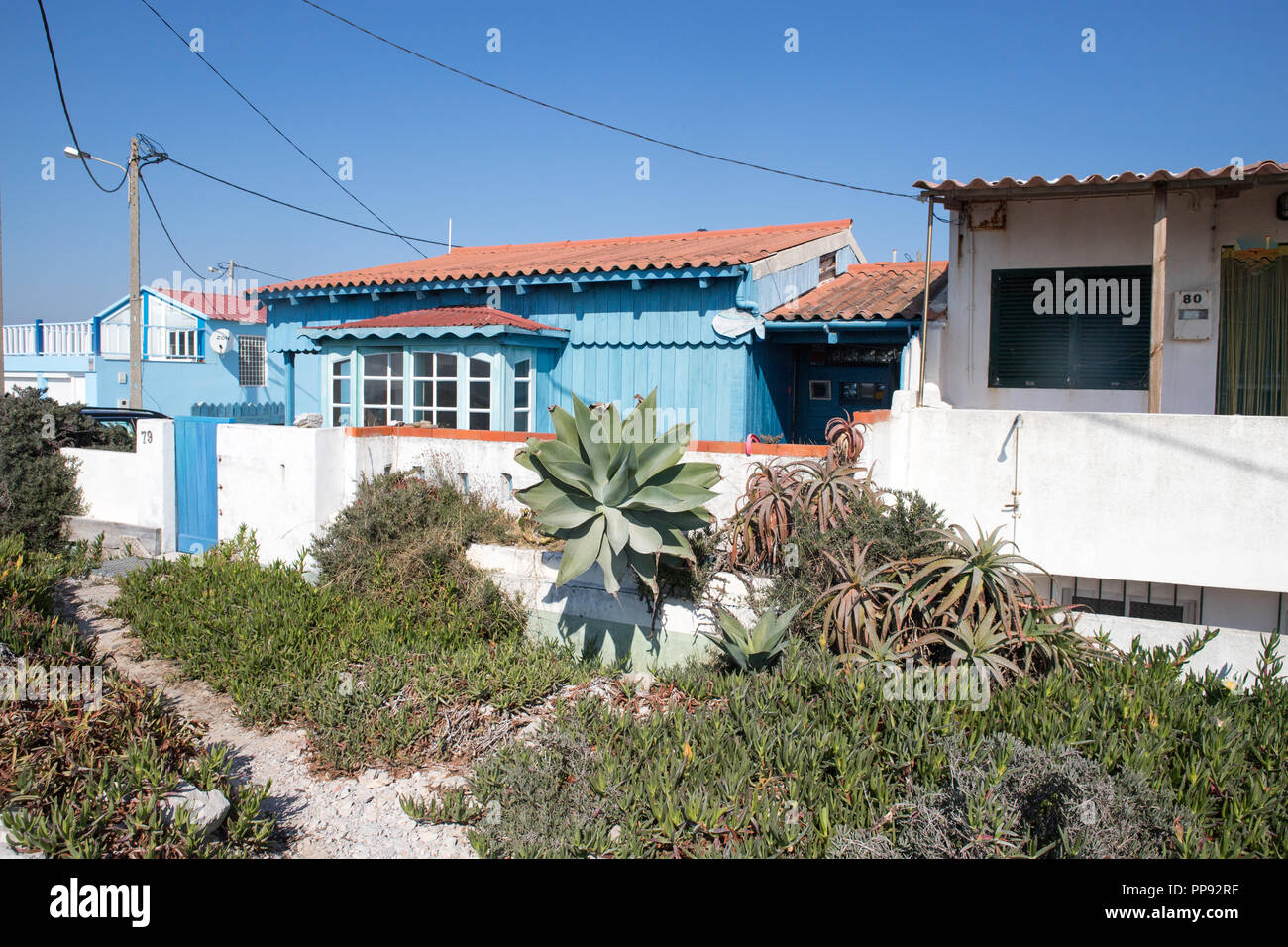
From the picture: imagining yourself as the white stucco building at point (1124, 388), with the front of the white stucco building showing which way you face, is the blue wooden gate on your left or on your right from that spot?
on your right

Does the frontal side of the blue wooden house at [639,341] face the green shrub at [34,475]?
no

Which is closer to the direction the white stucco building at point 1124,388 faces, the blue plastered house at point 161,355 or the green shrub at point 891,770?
the green shrub

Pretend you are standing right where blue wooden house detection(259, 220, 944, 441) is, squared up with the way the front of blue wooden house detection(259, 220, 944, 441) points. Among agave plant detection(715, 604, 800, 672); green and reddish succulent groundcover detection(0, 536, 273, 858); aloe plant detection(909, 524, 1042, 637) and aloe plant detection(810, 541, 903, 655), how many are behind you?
0

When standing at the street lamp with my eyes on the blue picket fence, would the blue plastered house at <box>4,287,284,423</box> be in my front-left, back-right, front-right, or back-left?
front-left

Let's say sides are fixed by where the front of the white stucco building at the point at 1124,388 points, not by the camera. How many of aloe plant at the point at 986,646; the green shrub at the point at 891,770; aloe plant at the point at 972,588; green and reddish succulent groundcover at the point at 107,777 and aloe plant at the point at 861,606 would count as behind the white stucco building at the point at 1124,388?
0

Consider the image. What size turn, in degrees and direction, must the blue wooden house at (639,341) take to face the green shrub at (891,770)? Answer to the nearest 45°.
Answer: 0° — it already faces it

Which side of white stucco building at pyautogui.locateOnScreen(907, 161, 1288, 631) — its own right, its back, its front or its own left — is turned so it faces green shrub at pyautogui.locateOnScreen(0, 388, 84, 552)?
right

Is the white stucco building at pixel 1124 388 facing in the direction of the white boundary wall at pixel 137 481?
no

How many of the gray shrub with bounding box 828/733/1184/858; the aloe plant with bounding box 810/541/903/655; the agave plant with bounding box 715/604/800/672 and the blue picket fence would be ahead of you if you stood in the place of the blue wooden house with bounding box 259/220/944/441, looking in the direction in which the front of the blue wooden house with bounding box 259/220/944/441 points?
3

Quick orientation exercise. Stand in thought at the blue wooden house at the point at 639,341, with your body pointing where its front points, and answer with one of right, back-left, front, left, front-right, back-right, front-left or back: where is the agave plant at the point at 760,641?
front

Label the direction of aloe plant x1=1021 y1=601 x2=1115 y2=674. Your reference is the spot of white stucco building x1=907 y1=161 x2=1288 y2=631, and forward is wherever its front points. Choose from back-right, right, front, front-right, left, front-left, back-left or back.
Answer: front

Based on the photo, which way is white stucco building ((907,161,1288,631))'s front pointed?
toward the camera

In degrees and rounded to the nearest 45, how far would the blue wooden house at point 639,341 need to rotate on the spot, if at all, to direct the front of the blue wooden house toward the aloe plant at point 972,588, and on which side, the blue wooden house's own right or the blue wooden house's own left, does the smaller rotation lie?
0° — it already faces it

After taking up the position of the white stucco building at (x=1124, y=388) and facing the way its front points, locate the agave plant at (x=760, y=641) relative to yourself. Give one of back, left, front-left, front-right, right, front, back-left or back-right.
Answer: front-right

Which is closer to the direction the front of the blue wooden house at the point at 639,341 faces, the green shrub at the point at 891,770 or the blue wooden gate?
the green shrub

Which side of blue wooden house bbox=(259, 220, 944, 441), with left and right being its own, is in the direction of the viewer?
front

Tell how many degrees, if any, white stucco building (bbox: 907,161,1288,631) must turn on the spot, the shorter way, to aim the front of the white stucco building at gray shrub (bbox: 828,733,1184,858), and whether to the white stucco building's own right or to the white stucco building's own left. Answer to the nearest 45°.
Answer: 0° — it already faces it

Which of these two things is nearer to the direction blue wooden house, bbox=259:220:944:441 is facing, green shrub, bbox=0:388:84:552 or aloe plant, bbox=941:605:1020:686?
the aloe plant

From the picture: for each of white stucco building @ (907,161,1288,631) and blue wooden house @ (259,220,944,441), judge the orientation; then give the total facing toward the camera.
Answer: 2
